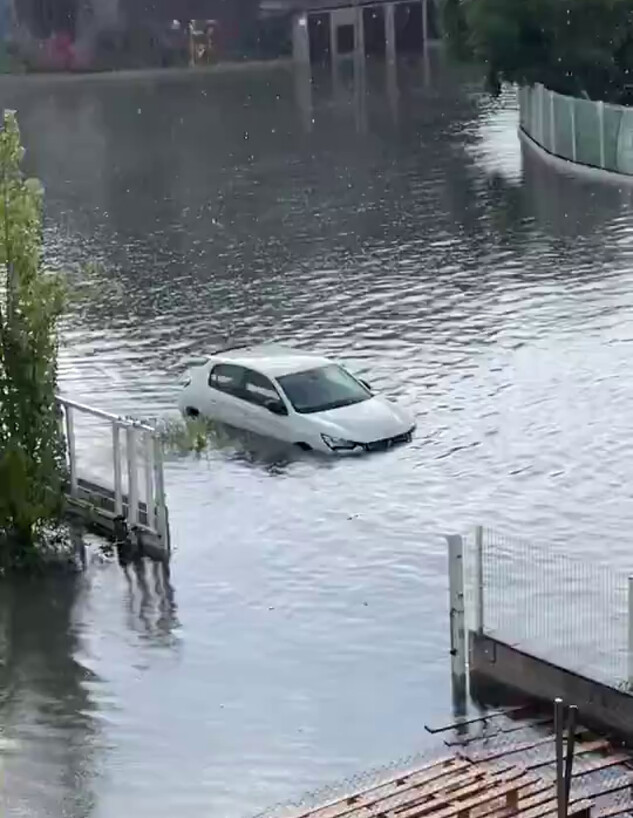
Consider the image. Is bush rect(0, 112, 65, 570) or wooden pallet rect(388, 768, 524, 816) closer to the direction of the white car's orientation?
the wooden pallet

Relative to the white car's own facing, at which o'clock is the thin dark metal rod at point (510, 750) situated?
The thin dark metal rod is roughly at 1 o'clock from the white car.

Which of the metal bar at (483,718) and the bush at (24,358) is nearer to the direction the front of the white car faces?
the metal bar

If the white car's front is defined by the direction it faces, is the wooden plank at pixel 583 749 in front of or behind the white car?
in front

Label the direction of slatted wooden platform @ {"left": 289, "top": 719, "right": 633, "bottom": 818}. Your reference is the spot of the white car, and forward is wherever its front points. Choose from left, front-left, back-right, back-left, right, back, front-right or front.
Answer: front-right

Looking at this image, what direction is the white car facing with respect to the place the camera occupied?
facing the viewer and to the right of the viewer

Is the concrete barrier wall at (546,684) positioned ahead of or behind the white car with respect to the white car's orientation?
ahead

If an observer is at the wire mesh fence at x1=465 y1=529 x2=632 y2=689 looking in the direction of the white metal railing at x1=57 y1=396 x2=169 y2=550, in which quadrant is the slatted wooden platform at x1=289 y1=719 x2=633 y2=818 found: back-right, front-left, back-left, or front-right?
back-left

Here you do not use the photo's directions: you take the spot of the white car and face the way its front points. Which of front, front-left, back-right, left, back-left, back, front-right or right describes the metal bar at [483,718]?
front-right

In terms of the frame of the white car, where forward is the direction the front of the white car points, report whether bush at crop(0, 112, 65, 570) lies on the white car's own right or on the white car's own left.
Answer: on the white car's own right

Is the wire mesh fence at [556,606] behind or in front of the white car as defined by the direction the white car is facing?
in front

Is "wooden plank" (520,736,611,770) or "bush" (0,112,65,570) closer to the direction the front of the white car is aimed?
the wooden plank
